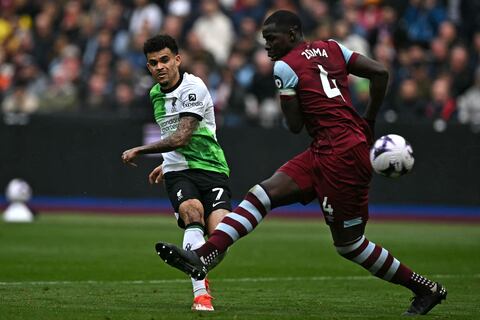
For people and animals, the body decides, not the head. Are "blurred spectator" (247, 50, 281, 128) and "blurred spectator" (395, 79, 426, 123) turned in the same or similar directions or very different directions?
same or similar directions

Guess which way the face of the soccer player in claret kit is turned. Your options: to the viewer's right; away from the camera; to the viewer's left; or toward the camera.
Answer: to the viewer's left

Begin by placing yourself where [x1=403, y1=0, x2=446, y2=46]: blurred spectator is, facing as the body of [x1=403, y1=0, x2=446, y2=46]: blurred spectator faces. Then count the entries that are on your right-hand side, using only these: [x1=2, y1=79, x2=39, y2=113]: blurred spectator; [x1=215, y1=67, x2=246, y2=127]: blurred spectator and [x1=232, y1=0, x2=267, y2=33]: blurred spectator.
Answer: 3

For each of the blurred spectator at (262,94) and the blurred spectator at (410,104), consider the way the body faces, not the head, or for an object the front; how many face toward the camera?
2

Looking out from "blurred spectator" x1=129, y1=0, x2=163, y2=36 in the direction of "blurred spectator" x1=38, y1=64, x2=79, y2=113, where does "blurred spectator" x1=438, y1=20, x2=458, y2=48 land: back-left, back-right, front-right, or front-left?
back-left

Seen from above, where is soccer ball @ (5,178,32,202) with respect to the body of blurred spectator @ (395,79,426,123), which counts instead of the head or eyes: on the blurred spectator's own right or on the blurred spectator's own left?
on the blurred spectator's own right

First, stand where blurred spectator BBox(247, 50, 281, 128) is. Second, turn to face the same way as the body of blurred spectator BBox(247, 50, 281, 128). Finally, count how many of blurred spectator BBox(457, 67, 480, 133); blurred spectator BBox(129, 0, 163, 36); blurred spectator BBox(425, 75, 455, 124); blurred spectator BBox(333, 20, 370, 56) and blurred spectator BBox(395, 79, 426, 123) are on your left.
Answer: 4

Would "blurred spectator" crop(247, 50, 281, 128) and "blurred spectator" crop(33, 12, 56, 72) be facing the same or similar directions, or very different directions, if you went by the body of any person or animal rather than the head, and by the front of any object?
same or similar directions

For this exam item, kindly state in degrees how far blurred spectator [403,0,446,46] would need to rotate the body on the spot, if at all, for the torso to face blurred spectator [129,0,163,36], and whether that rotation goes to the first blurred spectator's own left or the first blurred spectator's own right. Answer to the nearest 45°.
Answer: approximately 90° to the first blurred spectator's own right

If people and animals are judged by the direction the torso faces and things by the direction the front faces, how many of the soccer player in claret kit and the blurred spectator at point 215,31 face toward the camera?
1

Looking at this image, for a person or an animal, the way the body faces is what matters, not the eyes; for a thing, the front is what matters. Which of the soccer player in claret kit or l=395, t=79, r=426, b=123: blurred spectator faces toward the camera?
the blurred spectator

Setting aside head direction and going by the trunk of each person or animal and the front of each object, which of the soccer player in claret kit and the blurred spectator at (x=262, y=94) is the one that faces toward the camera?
the blurred spectator

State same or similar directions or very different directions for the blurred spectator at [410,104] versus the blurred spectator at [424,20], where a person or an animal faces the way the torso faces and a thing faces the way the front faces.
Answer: same or similar directions

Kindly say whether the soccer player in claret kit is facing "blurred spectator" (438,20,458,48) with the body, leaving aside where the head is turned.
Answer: no

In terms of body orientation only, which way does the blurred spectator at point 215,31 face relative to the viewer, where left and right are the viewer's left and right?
facing the viewer

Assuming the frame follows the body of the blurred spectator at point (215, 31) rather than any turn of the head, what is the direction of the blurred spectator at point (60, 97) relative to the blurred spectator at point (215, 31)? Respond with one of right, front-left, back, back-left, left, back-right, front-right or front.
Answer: right

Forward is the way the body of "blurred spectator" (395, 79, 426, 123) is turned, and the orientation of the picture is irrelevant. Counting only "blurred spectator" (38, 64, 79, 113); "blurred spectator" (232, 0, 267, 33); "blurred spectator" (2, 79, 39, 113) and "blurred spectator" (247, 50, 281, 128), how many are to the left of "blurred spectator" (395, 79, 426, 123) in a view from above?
0

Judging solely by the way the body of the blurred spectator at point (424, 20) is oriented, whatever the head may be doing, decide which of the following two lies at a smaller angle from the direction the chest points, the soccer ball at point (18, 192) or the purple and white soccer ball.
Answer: the purple and white soccer ball

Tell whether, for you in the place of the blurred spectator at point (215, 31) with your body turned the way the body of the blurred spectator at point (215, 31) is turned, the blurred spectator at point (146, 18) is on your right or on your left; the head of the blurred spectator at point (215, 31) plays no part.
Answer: on your right

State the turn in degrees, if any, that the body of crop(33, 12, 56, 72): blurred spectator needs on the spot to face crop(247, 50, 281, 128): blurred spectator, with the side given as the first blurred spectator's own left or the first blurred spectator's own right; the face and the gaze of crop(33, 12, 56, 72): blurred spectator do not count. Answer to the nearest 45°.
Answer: approximately 45° to the first blurred spectator's own left
